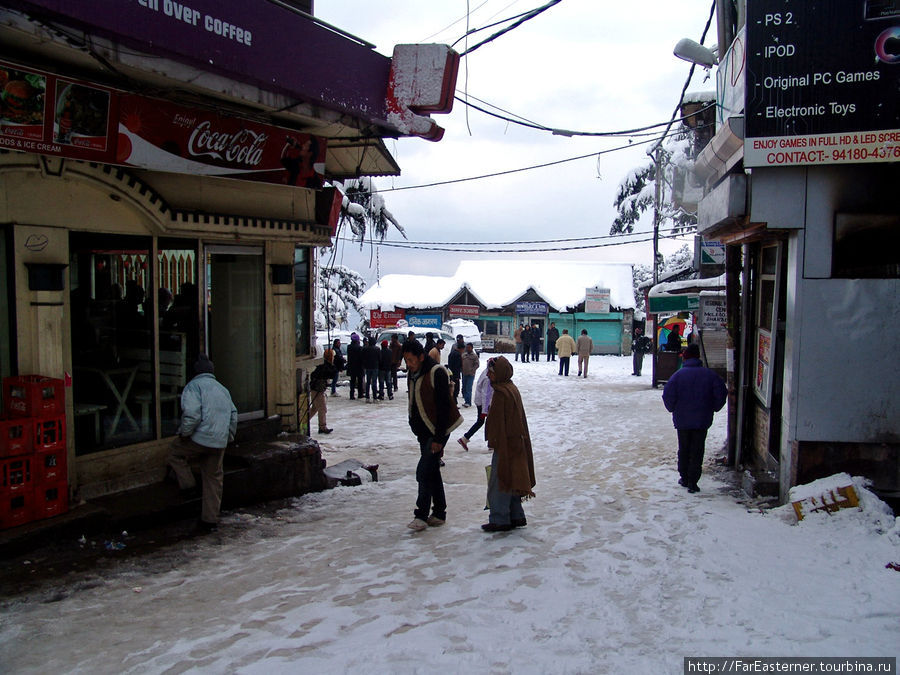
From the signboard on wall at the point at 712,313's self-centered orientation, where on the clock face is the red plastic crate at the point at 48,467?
The red plastic crate is roughly at 1 o'clock from the signboard on wall.

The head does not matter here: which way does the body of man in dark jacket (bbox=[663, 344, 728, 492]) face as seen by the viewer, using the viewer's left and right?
facing away from the viewer

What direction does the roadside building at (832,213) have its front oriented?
to the viewer's left

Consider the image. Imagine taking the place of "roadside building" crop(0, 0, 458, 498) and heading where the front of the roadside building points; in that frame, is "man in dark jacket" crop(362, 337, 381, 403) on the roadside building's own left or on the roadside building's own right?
on the roadside building's own left

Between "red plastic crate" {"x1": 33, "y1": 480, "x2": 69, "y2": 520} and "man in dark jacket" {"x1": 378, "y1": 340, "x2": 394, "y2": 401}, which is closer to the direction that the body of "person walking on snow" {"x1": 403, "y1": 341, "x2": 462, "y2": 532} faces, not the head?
the red plastic crate

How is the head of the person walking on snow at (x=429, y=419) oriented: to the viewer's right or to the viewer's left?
to the viewer's left
